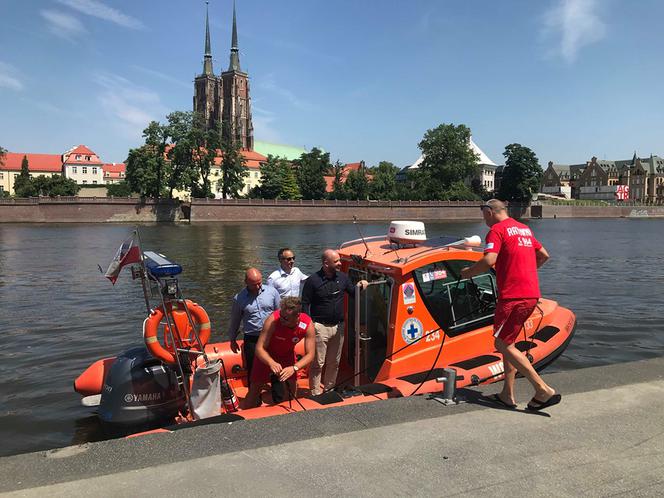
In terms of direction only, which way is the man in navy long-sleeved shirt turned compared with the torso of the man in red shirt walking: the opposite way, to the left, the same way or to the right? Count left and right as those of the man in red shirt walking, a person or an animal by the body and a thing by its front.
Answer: the opposite way

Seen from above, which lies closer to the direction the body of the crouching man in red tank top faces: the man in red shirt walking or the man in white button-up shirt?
the man in red shirt walking

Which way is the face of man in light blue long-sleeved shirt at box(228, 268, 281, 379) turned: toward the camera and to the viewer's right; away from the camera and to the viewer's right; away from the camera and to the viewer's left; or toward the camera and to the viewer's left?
toward the camera and to the viewer's right

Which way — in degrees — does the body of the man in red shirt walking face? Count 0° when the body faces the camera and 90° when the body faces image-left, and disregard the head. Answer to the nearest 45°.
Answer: approximately 135°

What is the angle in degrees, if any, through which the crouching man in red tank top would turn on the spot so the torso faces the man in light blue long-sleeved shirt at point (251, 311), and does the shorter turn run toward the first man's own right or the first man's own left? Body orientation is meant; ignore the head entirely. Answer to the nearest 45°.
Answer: approximately 180°

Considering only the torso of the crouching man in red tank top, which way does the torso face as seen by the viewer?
toward the camera

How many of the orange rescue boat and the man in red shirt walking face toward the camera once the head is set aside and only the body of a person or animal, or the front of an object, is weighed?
0

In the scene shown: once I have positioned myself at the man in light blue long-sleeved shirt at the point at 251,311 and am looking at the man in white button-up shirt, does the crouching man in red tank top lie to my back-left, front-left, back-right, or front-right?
back-right

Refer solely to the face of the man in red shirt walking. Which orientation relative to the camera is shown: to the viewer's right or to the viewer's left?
to the viewer's left

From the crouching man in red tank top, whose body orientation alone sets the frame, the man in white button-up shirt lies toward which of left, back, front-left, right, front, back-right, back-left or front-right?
back

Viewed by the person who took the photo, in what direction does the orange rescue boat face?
facing away from the viewer and to the right of the viewer

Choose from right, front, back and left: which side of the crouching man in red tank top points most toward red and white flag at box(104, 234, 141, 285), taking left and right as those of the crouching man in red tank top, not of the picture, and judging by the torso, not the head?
right

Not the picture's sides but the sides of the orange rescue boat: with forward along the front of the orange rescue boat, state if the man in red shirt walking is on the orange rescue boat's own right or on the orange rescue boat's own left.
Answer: on the orange rescue boat's own right

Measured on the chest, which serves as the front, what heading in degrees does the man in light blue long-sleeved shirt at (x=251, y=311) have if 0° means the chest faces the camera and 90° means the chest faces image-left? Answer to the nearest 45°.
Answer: approximately 315°

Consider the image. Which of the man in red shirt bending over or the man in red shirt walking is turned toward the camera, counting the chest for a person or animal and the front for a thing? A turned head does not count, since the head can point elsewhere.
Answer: the man in red shirt bending over

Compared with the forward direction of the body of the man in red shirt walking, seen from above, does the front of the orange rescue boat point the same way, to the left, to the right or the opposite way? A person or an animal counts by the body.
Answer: to the right

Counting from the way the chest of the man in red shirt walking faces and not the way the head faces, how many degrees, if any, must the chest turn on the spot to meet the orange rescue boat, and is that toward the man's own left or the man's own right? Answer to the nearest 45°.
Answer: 0° — they already face it
